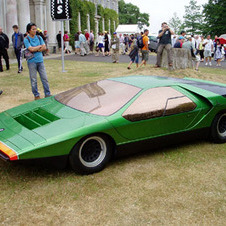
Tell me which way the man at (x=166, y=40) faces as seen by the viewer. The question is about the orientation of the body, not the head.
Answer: toward the camera

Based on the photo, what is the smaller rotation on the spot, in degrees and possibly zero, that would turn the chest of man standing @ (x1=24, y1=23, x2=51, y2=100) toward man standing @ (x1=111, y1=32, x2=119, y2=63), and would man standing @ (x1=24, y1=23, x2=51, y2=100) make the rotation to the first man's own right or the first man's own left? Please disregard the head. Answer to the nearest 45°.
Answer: approximately 135° to the first man's own left

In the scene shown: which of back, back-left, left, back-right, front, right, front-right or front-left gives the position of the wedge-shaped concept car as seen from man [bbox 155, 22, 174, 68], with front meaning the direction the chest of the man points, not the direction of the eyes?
front

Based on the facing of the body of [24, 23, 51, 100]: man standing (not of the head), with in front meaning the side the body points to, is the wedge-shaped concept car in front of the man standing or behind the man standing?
in front

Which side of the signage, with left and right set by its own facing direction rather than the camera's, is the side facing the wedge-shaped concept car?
front

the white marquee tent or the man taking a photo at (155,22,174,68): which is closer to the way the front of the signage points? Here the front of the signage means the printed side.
the man taking a photo

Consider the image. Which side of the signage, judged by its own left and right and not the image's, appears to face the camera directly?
front

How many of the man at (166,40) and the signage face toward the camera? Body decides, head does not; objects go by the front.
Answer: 2

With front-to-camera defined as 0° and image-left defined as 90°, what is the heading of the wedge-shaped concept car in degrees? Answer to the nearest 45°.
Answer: approximately 45°

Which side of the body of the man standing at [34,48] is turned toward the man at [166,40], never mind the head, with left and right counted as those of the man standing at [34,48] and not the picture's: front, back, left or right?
left

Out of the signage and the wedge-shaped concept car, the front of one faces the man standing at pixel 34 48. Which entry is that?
the signage

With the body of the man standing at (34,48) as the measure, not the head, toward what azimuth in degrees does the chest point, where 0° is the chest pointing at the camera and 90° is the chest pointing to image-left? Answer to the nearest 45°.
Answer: approximately 315°

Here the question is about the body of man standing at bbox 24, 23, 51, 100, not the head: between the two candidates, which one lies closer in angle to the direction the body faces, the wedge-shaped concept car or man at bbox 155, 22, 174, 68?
the wedge-shaped concept car

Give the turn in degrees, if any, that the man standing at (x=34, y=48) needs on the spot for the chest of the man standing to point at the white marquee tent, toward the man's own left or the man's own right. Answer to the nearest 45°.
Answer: approximately 135° to the man's own left
